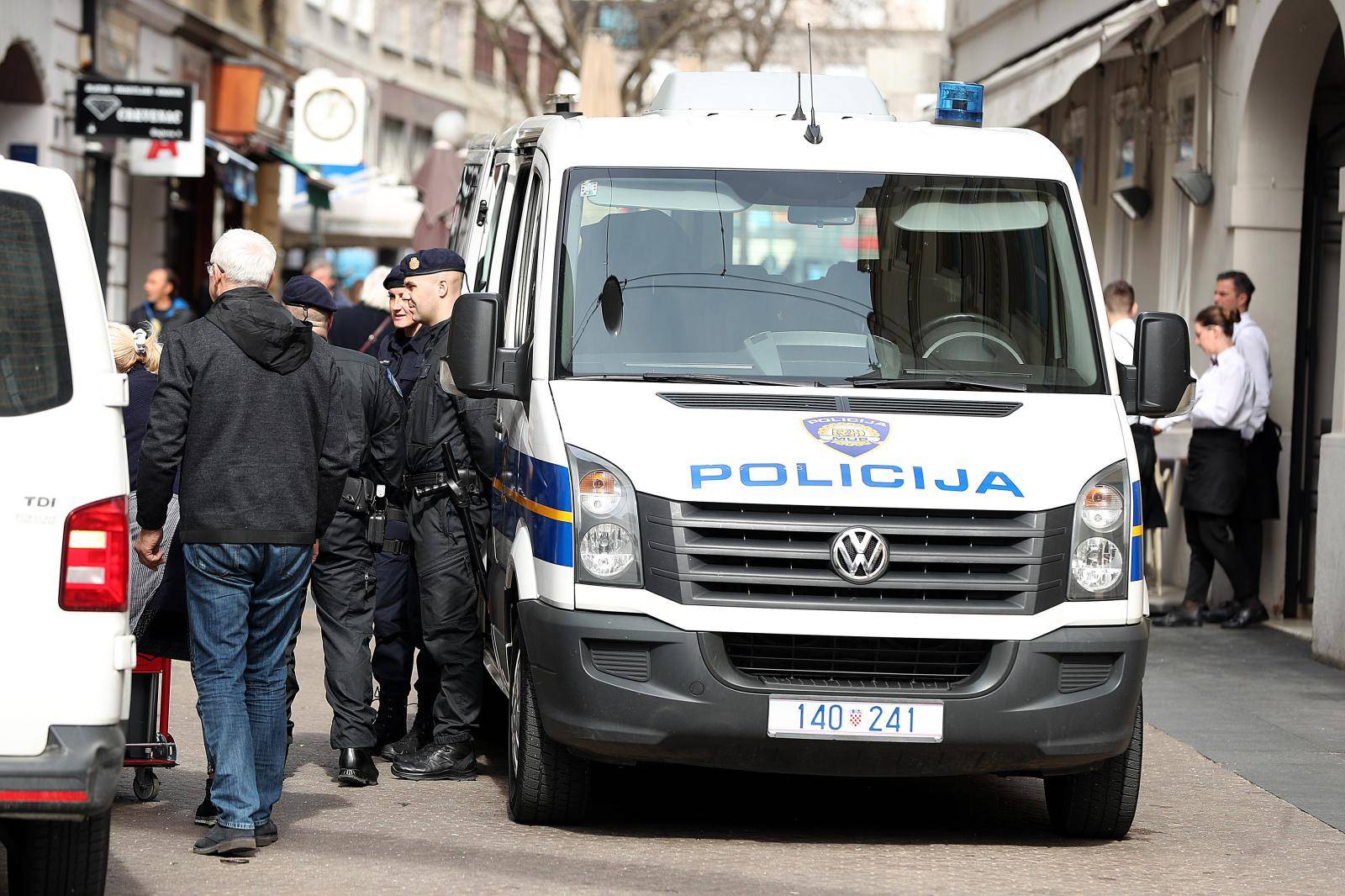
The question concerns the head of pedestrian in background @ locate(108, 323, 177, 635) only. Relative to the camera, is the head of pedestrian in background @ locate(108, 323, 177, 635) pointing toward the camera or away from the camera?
away from the camera

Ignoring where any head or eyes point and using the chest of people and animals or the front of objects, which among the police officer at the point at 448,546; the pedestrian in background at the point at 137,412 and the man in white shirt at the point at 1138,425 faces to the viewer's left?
the police officer

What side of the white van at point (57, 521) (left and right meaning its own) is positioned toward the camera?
back

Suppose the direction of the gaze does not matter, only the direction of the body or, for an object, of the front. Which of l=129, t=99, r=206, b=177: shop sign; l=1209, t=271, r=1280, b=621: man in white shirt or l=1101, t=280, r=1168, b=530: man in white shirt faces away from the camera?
l=1101, t=280, r=1168, b=530: man in white shirt

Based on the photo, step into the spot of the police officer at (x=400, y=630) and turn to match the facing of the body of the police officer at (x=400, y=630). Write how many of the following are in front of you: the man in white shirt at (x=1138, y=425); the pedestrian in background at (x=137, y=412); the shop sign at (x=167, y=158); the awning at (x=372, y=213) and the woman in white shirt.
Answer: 1

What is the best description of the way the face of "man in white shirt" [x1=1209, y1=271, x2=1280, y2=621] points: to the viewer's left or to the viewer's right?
to the viewer's left

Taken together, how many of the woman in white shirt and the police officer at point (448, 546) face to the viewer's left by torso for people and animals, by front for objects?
2

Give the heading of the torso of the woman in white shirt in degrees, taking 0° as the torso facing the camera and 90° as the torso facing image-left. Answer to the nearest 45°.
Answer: approximately 90°

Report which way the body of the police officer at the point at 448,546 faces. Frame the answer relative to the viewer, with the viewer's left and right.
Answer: facing to the left of the viewer

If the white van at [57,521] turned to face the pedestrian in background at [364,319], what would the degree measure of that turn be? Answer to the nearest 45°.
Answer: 0° — it already faces them

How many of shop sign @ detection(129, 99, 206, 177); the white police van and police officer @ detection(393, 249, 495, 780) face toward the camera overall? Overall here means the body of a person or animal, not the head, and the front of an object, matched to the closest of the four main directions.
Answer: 2

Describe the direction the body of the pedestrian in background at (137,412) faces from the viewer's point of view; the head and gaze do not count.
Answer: away from the camera

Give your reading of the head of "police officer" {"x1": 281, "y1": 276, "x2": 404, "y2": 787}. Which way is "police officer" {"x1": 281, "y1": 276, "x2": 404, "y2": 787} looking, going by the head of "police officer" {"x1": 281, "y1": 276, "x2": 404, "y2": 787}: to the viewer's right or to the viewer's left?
to the viewer's right

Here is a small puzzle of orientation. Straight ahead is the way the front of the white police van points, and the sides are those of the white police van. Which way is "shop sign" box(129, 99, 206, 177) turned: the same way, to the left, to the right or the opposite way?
the same way
